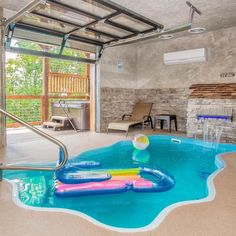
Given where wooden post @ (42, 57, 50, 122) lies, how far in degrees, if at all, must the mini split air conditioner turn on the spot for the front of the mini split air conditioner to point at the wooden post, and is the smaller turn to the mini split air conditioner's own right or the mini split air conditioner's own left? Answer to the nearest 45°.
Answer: approximately 45° to the mini split air conditioner's own right

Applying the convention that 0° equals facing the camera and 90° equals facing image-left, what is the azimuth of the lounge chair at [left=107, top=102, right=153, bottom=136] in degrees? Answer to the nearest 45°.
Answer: approximately 45°

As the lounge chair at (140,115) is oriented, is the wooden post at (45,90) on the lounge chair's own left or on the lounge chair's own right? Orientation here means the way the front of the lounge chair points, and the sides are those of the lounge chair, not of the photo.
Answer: on the lounge chair's own right

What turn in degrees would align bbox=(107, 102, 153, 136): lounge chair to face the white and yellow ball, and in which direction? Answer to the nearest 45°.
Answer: approximately 45° to its left

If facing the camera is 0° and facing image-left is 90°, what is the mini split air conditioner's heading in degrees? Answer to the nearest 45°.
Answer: approximately 45°

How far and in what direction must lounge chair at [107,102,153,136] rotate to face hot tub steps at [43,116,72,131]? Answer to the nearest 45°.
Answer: approximately 45° to its right
